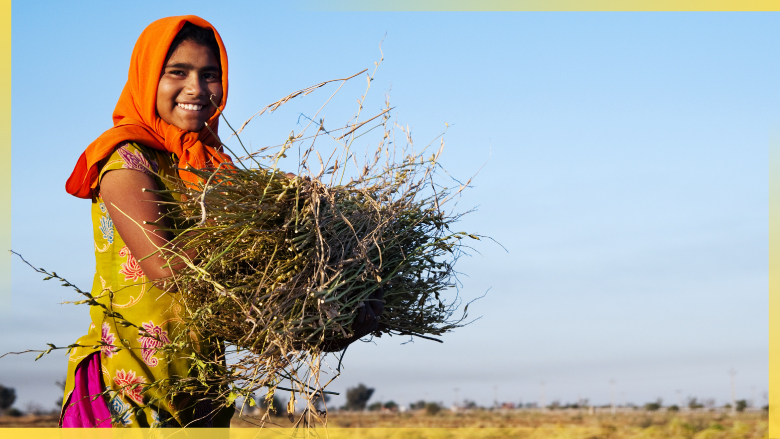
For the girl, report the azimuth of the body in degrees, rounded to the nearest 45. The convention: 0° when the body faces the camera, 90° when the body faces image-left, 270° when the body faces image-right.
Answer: approximately 270°
